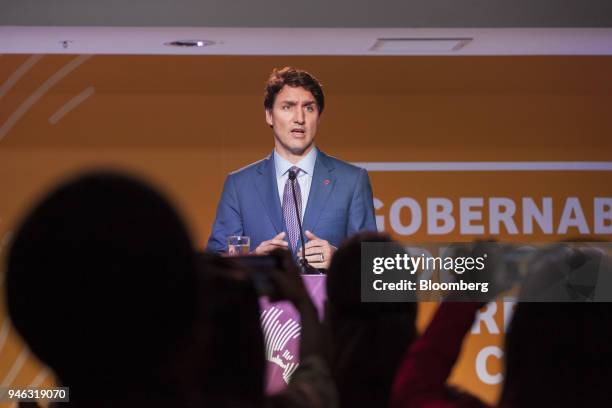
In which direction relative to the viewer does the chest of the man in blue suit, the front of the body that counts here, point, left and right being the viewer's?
facing the viewer

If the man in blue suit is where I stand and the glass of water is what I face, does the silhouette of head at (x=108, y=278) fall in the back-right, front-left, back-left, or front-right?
front-left

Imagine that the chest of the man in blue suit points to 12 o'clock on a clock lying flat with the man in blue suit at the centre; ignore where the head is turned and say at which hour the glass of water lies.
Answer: The glass of water is roughly at 1 o'clock from the man in blue suit.

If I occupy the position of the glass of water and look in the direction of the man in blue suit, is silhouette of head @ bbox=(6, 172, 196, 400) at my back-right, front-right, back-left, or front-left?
back-right

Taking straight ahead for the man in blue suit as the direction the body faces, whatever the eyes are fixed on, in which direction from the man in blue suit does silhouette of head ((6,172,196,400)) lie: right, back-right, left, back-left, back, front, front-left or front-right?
front

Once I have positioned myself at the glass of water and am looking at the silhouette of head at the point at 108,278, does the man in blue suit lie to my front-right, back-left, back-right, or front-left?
back-left
